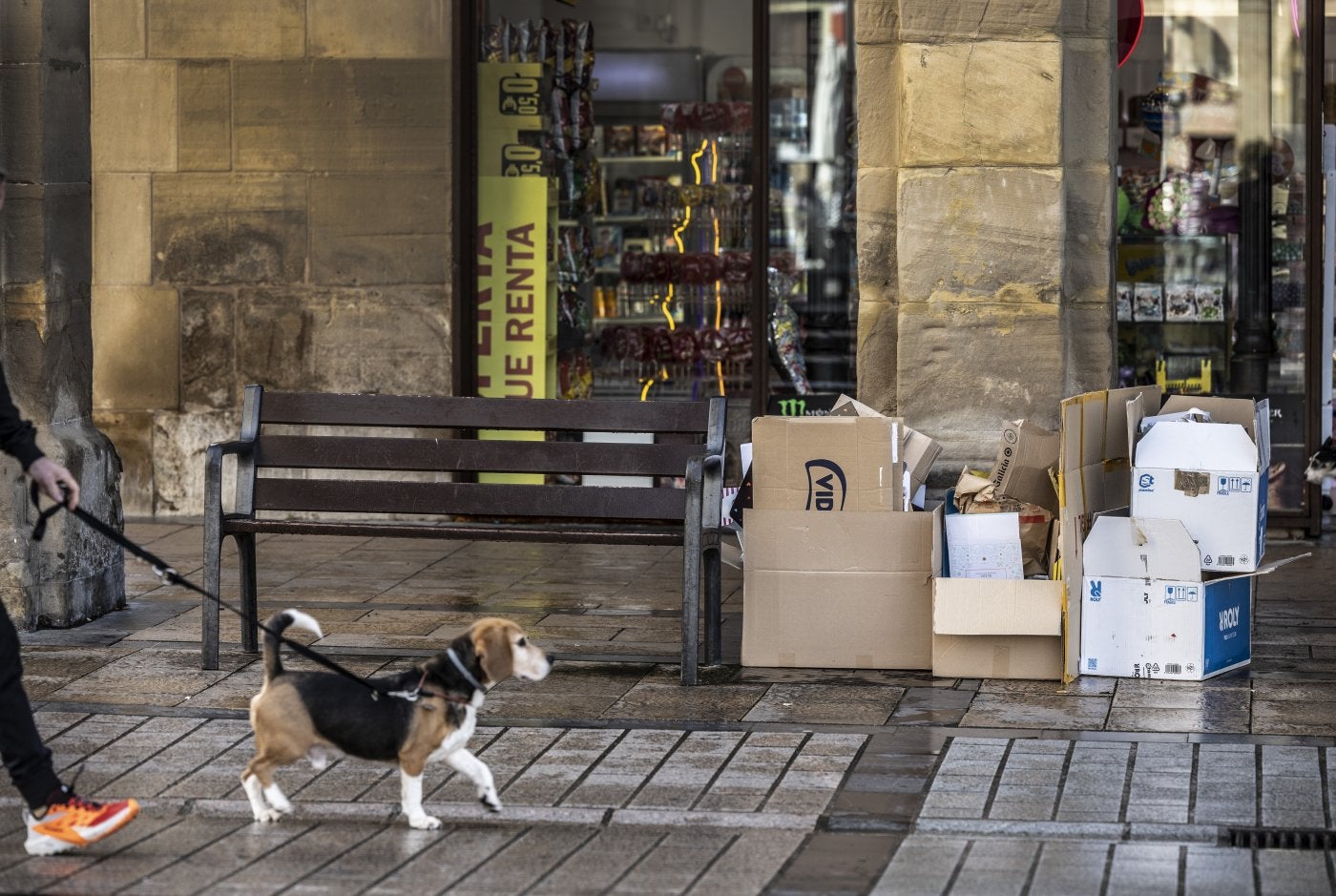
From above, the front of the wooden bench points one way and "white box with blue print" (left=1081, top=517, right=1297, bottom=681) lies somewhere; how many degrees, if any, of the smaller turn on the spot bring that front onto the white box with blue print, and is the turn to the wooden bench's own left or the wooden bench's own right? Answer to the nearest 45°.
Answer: approximately 90° to the wooden bench's own left

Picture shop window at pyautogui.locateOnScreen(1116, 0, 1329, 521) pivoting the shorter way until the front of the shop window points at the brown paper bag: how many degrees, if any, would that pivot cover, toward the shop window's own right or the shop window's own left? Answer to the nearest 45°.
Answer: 0° — it already faces it

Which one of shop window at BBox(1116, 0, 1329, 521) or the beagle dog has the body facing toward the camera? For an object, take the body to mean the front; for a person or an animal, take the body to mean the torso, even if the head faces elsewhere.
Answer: the shop window

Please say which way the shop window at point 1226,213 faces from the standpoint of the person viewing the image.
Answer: facing the viewer

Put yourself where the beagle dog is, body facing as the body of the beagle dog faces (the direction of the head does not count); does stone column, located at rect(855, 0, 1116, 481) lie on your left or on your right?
on your left

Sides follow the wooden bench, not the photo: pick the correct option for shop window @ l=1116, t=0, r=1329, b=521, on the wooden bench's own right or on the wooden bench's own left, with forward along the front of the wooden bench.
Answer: on the wooden bench's own left

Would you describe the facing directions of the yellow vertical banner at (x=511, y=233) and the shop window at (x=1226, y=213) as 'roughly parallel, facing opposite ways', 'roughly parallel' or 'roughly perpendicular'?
roughly parallel

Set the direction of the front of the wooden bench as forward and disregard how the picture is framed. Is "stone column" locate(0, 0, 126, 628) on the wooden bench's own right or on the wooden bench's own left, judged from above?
on the wooden bench's own right

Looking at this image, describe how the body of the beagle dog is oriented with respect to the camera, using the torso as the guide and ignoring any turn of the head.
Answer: to the viewer's right

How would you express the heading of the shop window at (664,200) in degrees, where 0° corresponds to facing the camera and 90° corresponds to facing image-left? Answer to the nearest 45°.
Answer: approximately 0°

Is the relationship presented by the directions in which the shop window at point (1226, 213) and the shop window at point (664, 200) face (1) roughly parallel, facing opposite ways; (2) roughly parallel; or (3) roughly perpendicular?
roughly parallel

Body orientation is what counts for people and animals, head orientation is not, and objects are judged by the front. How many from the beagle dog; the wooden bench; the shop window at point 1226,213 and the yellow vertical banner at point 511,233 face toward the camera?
3

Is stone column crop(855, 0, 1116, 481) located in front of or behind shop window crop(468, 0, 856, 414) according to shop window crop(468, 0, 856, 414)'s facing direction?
in front

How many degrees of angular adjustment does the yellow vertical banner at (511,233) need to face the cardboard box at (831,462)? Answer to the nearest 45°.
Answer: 0° — it already faces it

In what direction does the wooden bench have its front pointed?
toward the camera

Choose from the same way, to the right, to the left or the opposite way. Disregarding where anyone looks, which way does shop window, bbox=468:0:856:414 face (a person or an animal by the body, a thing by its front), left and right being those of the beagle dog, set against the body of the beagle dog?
to the right

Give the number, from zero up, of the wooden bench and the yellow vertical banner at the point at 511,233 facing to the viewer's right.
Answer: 0

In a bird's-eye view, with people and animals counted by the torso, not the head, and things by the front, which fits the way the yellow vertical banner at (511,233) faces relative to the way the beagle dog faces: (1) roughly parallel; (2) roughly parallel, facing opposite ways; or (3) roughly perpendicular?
roughly perpendicular
